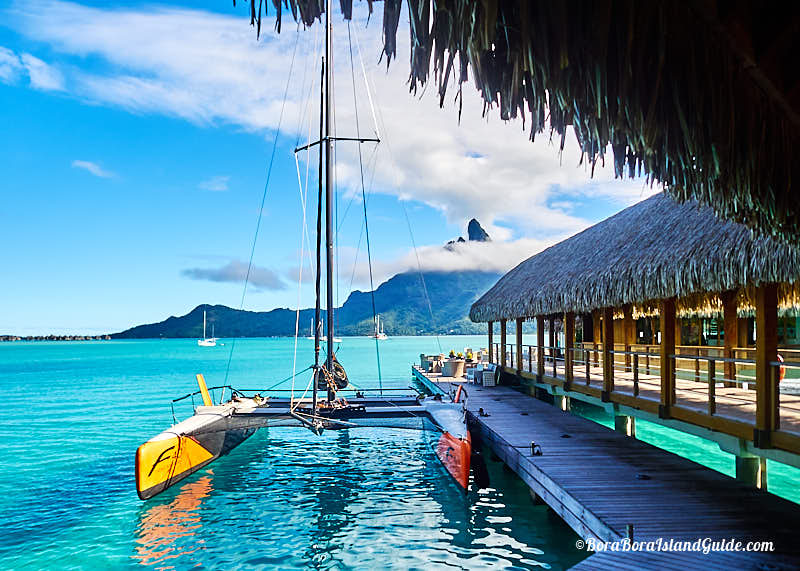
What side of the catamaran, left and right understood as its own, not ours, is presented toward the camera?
front

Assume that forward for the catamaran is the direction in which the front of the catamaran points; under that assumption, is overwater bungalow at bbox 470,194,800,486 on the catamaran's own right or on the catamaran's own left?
on the catamaran's own left

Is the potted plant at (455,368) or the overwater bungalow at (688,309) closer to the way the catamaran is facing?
the overwater bungalow

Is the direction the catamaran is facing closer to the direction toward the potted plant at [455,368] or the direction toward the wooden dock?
the wooden dock
